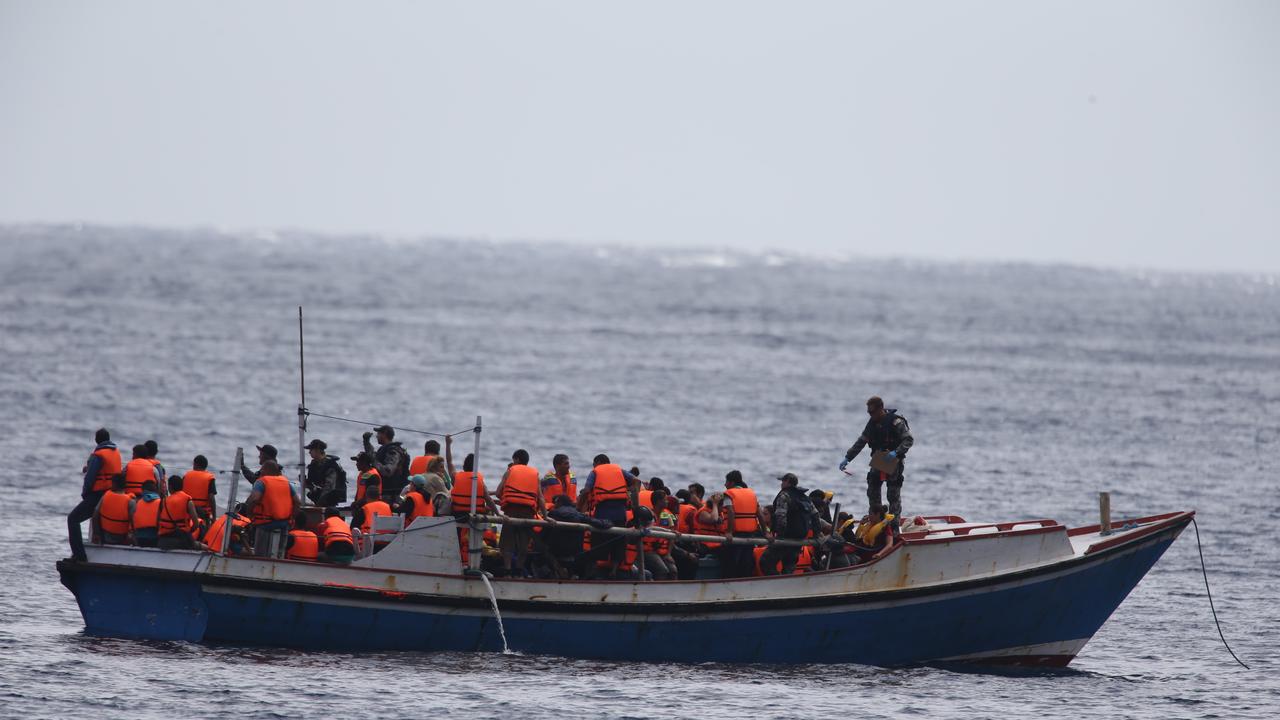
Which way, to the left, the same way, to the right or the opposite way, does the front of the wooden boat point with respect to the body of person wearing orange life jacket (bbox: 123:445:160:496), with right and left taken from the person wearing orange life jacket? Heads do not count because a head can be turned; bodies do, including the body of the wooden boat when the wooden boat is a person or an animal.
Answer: to the right

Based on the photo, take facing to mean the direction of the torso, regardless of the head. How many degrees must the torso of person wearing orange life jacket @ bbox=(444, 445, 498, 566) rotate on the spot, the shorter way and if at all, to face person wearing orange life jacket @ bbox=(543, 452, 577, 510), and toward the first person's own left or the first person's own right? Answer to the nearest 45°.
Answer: approximately 90° to the first person's own right

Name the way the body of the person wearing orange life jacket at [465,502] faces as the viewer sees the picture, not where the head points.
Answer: away from the camera

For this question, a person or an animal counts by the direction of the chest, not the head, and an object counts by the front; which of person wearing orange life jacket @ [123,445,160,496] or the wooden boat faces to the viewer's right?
the wooden boat

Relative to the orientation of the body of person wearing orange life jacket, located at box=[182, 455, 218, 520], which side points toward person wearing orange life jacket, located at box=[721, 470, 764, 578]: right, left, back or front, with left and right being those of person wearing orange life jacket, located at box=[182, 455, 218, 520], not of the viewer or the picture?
right

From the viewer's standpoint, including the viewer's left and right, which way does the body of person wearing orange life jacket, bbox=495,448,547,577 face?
facing away from the viewer

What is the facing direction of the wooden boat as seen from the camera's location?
facing to the right of the viewer

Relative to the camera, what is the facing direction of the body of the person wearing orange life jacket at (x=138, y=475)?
away from the camera

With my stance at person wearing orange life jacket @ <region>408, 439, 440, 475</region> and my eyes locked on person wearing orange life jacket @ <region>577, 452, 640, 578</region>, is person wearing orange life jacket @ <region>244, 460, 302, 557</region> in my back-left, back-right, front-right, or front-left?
back-right

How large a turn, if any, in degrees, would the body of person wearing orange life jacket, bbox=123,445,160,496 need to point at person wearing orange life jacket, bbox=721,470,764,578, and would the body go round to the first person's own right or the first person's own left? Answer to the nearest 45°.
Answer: approximately 90° to the first person's own right

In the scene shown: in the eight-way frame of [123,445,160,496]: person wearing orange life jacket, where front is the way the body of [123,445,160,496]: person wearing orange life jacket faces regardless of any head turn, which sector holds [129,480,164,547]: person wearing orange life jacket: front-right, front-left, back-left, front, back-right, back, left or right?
back

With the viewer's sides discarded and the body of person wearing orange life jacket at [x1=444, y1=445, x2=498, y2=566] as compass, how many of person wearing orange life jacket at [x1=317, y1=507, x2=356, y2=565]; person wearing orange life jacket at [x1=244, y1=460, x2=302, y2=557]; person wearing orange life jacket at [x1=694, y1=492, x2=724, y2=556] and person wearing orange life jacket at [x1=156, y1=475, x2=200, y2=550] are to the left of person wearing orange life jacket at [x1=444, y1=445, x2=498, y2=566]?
3

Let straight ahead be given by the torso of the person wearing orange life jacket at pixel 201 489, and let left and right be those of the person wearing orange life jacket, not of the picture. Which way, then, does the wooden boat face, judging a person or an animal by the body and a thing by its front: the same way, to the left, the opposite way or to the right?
to the right

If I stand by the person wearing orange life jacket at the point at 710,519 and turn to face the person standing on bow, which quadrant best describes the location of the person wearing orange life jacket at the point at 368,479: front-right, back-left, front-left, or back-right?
back-left
